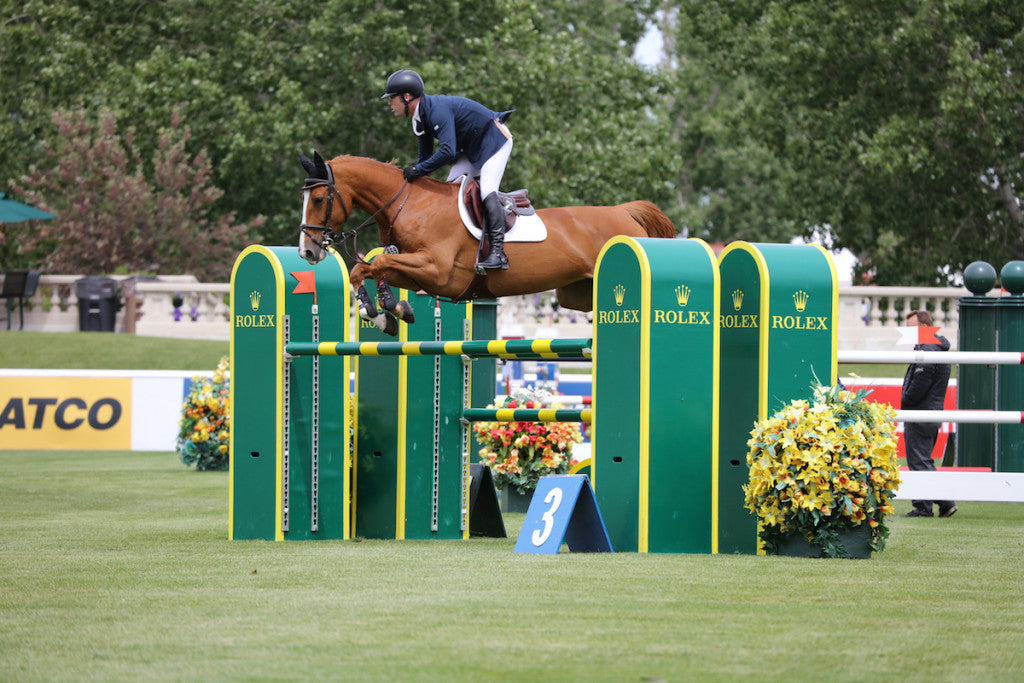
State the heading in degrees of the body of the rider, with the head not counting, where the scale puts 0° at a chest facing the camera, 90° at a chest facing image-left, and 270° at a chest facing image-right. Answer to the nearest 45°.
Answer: approximately 90°

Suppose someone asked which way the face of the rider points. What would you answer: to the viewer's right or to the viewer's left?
to the viewer's left

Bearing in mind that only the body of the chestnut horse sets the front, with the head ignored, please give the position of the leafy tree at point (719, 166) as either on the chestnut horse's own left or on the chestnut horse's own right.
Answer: on the chestnut horse's own right

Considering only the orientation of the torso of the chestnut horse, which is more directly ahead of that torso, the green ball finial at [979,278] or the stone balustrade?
the stone balustrade

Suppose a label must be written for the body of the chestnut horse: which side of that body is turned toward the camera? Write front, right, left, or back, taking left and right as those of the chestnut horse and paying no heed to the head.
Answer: left

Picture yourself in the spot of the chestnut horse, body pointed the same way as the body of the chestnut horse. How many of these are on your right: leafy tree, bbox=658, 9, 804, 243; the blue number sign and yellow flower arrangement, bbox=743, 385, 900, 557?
1

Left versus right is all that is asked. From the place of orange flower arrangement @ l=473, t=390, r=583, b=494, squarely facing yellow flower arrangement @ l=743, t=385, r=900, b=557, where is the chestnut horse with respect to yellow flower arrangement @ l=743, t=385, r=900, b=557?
right

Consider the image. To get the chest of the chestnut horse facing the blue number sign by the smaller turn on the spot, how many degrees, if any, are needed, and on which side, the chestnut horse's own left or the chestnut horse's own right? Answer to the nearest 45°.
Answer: approximately 135° to the chestnut horse's own left

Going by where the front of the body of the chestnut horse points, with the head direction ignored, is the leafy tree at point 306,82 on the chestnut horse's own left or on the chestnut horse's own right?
on the chestnut horse's own right

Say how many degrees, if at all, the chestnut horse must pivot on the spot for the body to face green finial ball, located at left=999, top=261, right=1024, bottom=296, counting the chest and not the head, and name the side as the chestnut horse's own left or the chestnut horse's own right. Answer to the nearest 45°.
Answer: approximately 135° to the chestnut horse's own right

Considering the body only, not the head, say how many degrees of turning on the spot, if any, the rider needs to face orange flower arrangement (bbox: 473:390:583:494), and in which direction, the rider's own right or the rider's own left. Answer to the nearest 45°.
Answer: approximately 90° to the rider's own right

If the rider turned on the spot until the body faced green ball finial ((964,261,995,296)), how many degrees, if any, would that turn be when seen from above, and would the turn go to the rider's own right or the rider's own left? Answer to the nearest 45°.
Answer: approximately 135° to the rider's own right

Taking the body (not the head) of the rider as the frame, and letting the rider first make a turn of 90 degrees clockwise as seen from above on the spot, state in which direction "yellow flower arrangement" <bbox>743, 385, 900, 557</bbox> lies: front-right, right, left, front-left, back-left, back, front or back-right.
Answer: back-right

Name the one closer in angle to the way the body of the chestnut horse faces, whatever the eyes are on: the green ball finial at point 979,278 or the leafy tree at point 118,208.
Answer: the leafy tree
